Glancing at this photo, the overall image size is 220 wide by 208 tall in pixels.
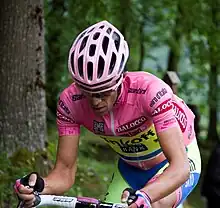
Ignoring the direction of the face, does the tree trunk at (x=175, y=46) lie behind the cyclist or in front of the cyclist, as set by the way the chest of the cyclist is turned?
behind

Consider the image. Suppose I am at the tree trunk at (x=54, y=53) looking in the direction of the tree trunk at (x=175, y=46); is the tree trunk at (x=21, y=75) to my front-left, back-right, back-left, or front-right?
back-right

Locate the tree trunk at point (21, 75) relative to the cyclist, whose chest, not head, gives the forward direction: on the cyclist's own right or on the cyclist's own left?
on the cyclist's own right

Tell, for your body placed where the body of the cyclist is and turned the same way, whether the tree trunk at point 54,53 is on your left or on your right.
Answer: on your right

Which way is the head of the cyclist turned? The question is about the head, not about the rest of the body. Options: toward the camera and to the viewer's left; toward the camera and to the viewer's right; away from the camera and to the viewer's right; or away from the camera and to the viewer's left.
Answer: toward the camera and to the viewer's left

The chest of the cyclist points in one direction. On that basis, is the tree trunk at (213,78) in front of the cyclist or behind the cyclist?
behind

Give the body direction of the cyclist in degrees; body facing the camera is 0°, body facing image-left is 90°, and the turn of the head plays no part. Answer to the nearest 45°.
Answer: approximately 45°
